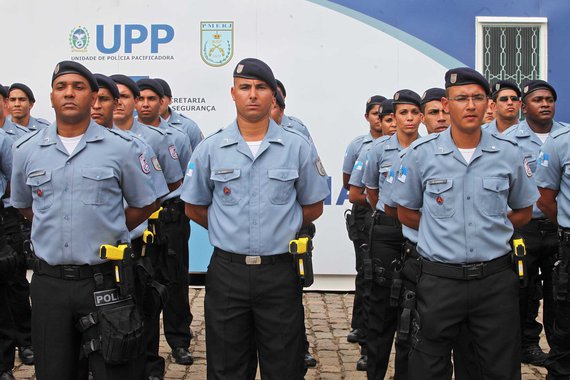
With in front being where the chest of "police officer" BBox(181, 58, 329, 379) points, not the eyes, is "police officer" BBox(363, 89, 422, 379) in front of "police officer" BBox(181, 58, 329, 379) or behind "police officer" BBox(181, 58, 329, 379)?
behind

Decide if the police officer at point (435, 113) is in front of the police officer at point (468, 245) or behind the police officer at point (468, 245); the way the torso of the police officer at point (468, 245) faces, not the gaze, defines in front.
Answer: behind

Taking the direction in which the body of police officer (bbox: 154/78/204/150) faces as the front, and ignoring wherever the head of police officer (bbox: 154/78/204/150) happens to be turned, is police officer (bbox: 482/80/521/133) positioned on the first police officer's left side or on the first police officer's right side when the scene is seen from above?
on the first police officer's left side

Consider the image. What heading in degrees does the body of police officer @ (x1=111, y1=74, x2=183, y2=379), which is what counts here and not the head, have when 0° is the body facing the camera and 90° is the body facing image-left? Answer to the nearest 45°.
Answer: approximately 45°

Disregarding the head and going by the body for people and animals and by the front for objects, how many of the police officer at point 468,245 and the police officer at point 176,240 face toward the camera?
2

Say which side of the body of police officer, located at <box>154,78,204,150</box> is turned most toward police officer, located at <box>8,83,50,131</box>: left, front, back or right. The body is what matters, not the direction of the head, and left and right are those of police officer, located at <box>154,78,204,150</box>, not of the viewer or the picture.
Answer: right

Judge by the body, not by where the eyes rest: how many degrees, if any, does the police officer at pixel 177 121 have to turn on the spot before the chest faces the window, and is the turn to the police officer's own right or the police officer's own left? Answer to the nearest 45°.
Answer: approximately 135° to the police officer's own left

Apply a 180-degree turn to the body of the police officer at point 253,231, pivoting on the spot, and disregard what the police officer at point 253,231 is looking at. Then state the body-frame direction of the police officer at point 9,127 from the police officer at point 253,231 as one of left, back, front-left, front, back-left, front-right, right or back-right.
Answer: front-left
